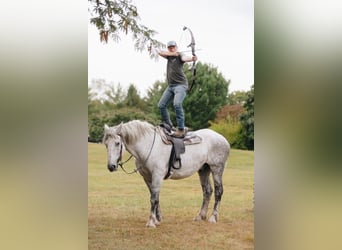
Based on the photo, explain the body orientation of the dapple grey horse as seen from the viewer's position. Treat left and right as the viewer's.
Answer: facing to the left of the viewer
